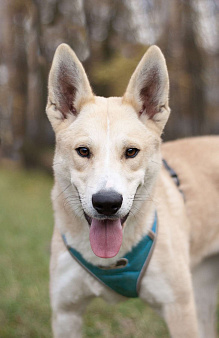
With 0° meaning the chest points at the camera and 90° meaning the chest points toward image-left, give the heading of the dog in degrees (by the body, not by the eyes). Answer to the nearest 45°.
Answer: approximately 45°
